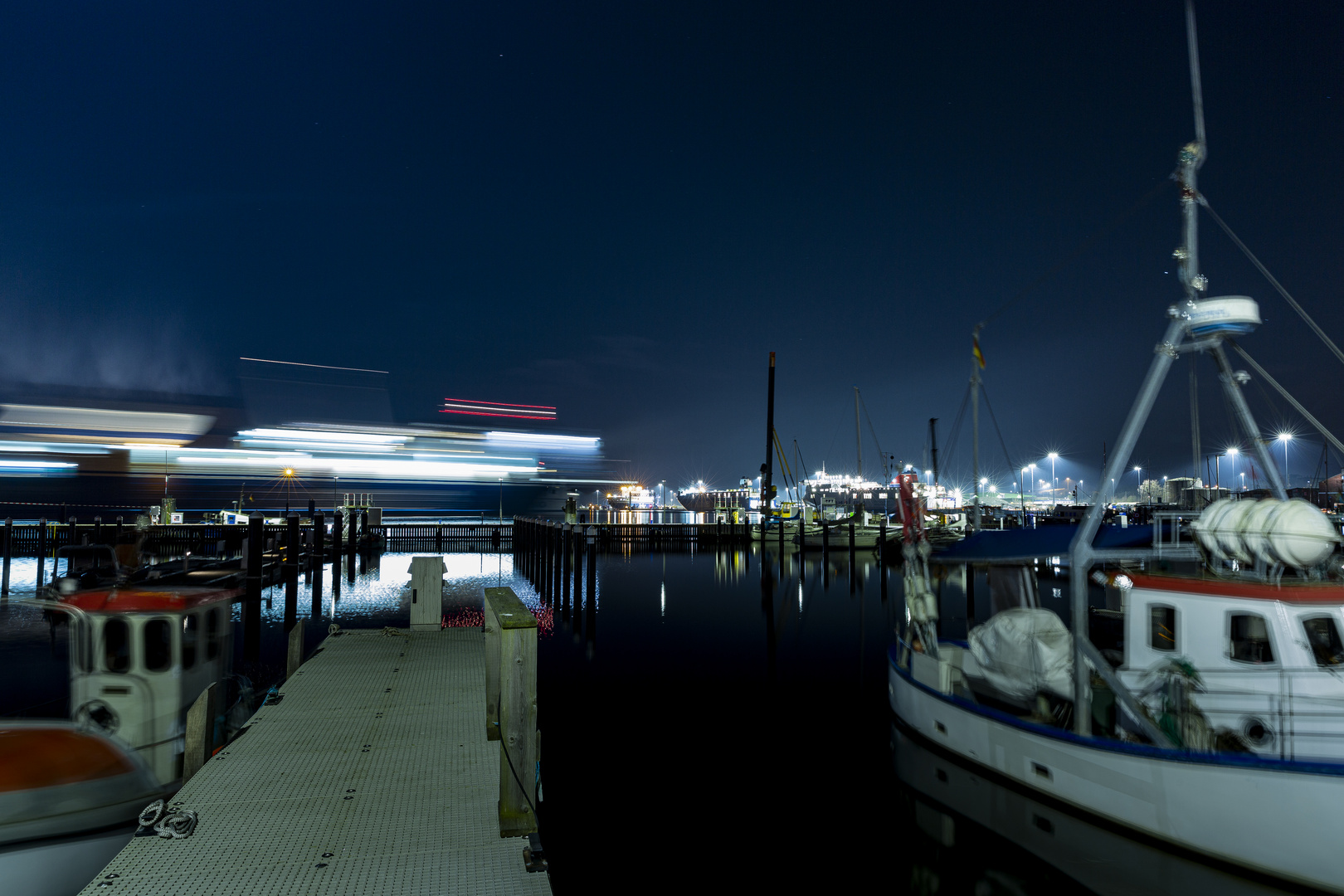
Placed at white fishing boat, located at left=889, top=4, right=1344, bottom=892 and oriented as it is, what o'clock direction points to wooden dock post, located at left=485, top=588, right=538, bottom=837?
The wooden dock post is roughly at 3 o'clock from the white fishing boat.

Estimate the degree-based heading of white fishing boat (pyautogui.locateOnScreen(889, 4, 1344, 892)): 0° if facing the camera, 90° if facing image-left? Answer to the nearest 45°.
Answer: approximately 315°

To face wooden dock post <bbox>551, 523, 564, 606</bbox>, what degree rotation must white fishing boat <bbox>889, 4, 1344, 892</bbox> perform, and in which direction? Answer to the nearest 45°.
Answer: approximately 180°

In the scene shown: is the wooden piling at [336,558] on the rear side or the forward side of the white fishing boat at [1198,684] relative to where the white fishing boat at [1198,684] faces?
on the rear side

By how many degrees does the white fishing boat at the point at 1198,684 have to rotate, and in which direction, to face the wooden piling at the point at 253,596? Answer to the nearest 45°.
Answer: approximately 135° to its right

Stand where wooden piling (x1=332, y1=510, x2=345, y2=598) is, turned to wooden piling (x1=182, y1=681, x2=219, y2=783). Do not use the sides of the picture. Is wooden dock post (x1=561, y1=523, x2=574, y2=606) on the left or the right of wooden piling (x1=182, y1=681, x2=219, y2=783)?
left

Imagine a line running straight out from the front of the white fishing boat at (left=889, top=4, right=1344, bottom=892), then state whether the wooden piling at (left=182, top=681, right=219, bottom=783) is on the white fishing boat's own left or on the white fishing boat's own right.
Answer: on the white fishing boat's own right

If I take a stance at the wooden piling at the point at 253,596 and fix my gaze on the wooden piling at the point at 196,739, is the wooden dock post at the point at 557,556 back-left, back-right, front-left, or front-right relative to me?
back-left

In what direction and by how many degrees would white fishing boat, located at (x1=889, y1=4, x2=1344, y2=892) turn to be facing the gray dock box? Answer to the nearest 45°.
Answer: approximately 135° to its right
